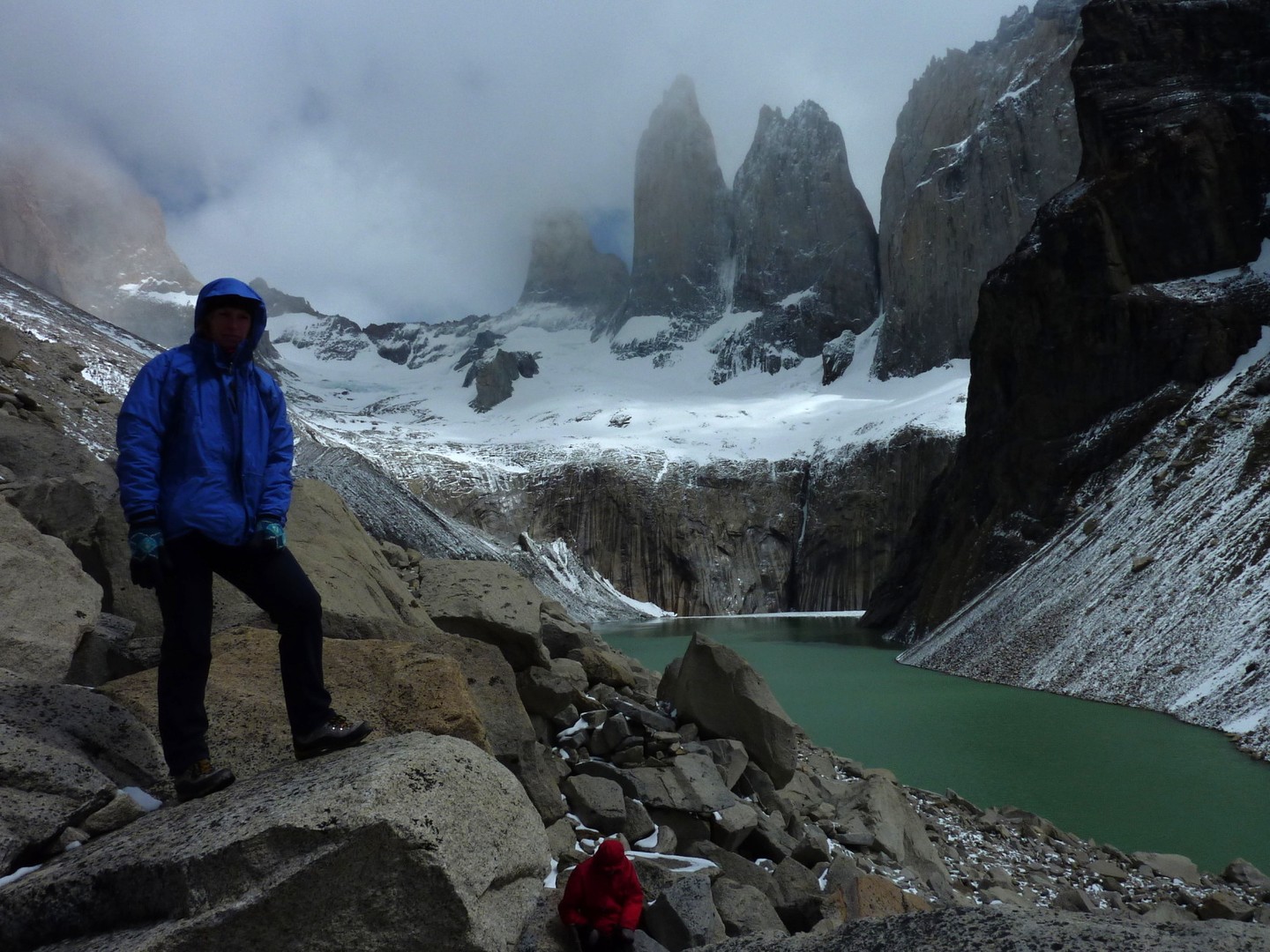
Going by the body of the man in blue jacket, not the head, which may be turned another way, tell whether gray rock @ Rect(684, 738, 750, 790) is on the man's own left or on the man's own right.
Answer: on the man's own left

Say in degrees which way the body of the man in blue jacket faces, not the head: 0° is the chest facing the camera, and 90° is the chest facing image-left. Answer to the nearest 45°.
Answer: approximately 315°
